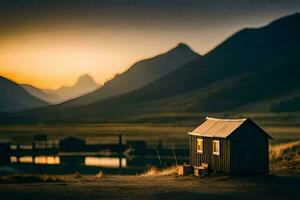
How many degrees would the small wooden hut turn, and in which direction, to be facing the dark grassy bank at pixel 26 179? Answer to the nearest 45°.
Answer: approximately 45° to its right

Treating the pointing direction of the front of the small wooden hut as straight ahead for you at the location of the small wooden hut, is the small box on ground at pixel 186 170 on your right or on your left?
on your right

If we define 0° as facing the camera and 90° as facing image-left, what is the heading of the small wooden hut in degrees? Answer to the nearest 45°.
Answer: approximately 45°
